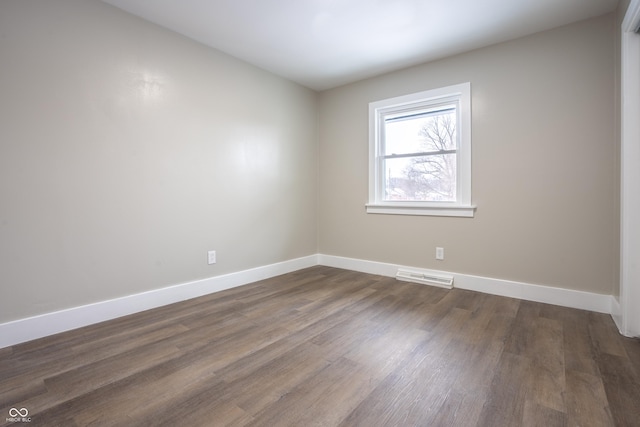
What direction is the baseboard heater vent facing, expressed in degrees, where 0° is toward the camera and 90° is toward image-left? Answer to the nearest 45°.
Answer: approximately 45°

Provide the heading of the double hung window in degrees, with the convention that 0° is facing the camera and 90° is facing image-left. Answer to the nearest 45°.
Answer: approximately 45°
